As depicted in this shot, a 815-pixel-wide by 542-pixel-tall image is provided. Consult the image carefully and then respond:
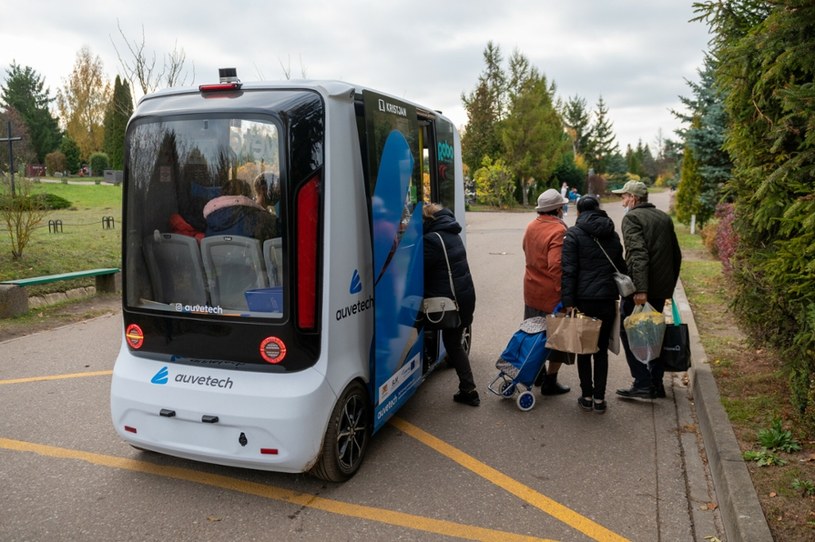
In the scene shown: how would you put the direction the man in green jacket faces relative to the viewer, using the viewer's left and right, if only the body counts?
facing away from the viewer and to the left of the viewer

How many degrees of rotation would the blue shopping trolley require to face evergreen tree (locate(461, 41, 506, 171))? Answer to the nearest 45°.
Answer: approximately 135° to its right

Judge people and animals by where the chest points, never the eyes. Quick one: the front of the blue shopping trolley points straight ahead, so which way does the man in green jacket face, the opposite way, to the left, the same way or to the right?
to the right

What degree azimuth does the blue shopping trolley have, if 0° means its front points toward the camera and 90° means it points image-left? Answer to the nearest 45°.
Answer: approximately 45°

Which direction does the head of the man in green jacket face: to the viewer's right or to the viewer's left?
to the viewer's left

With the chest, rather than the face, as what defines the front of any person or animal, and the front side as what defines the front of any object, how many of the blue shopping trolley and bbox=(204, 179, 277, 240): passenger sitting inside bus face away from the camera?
1

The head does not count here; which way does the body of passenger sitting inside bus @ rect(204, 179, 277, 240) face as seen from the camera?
away from the camera

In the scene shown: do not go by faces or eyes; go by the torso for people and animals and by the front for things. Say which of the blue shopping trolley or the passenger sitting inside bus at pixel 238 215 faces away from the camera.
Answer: the passenger sitting inside bus
